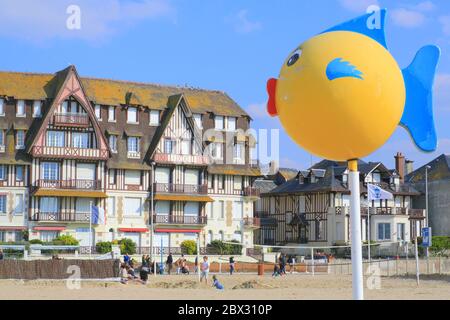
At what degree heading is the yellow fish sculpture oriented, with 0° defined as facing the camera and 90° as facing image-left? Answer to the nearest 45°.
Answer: approximately 90°

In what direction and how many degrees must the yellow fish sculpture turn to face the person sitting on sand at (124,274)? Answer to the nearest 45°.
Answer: approximately 45° to its right

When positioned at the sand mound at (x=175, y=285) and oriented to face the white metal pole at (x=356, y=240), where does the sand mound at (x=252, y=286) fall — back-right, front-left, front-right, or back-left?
front-left

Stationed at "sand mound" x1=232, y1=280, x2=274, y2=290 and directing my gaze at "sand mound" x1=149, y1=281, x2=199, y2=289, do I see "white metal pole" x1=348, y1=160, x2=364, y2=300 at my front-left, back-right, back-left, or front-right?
back-left

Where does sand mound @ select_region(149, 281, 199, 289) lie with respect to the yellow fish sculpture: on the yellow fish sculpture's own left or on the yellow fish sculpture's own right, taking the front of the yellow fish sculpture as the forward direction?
on the yellow fish sculpture's own right

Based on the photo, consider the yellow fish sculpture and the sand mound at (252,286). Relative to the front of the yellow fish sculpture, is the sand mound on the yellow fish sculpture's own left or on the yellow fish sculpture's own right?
on the yellow fish sculpture's own right

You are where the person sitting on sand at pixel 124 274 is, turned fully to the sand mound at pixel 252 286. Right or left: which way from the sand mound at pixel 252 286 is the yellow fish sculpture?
right
